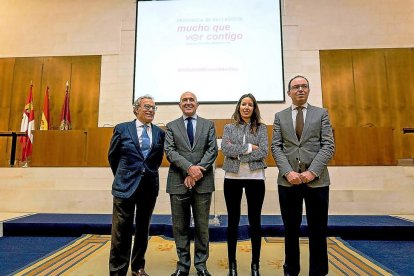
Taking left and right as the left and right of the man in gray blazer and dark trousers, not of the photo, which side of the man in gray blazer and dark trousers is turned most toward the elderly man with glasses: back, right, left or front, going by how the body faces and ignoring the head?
right

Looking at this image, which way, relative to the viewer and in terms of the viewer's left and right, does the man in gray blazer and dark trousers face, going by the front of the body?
facing the viewer
